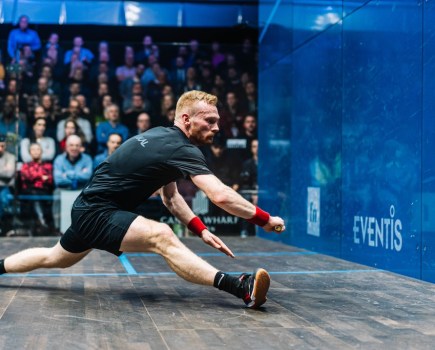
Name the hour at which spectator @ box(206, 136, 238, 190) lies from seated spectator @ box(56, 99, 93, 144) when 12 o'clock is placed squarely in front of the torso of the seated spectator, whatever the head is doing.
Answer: The spectator is roughly at 9 o'clock from the seated spectator.

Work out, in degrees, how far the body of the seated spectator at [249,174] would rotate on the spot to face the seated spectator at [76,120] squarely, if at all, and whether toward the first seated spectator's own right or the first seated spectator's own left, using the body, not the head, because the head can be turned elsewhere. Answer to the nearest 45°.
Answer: approximately 90° to the first seated spectator's own right

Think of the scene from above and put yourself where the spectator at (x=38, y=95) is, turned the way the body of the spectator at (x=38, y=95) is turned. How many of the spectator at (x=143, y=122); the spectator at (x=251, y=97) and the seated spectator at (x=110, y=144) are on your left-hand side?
3

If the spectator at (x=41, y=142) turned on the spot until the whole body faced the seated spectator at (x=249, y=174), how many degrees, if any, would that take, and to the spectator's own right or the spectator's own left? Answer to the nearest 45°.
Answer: approximately 90° to the spectator's own left
